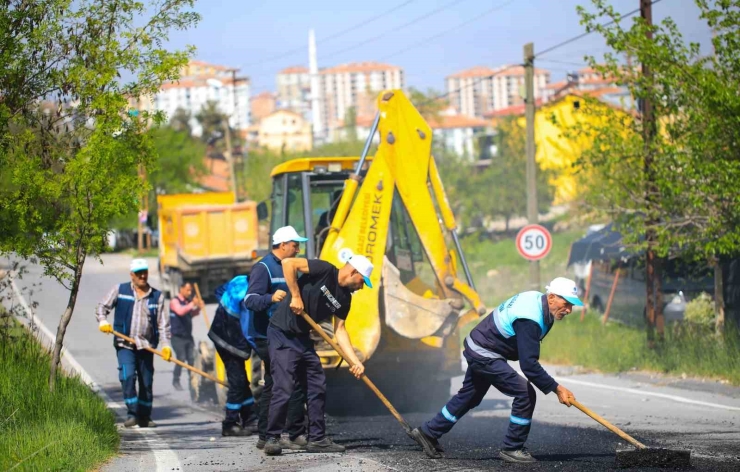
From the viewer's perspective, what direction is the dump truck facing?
away from the camera

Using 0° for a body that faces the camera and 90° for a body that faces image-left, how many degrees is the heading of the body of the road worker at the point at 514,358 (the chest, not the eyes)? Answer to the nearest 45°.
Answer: approximately 270°

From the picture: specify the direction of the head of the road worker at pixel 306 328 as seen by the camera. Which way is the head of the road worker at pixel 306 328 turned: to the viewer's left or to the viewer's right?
to the viewer's right

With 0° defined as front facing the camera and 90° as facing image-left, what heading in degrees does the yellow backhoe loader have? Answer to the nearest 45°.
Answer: approximately 135°

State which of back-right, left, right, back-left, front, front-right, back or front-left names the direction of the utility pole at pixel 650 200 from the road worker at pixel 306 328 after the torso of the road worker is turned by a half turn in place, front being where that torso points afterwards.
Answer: right

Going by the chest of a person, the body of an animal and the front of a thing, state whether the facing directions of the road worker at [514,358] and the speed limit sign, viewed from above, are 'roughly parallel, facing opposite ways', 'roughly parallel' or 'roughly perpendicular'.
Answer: roughly perpendicular

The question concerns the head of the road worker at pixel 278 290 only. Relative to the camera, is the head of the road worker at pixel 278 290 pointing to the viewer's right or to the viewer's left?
to the viewer's right

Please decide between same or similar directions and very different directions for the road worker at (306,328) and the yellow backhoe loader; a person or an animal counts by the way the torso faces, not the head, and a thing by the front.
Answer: very different directions

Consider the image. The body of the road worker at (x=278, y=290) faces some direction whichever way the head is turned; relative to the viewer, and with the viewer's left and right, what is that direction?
facing to the right of the viewer

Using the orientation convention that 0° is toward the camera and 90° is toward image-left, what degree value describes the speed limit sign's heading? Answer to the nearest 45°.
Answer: approximately 0°
